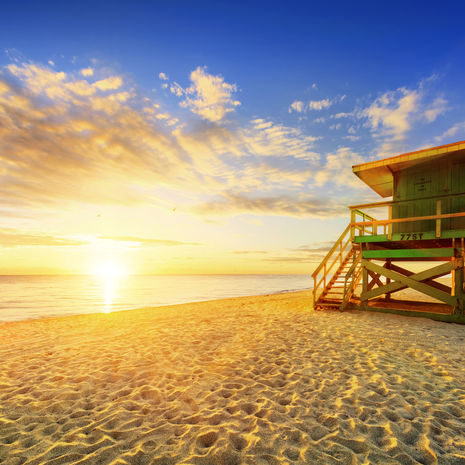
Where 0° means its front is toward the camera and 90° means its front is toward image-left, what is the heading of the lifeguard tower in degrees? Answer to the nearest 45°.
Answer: approximately 90°
